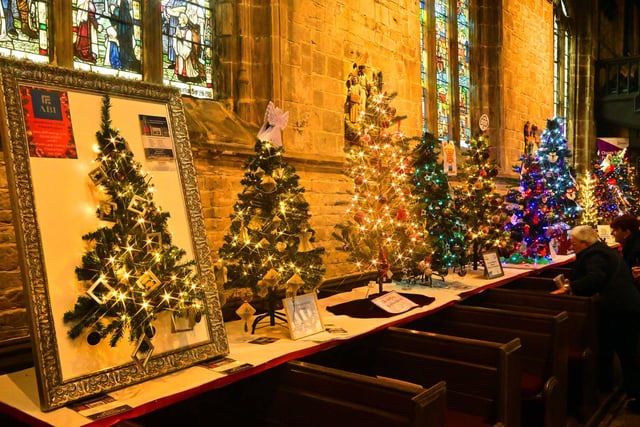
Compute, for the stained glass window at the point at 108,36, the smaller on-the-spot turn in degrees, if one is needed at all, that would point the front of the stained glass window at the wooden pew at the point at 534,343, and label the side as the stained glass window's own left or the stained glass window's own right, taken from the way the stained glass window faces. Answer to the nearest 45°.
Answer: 0° — it already faces it

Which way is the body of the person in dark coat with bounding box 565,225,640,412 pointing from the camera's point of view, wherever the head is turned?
to the viewer's left

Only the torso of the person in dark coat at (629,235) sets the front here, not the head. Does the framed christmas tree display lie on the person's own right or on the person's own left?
on the person's own left

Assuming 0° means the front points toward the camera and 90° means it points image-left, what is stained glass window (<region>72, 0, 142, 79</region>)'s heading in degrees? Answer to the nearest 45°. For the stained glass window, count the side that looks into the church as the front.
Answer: approximately 315°

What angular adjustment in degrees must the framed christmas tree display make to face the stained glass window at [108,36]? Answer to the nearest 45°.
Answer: approximately 135° to its left

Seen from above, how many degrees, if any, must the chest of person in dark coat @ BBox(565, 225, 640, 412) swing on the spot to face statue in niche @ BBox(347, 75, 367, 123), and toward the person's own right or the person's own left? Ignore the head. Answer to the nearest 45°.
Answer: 0° — they already face it

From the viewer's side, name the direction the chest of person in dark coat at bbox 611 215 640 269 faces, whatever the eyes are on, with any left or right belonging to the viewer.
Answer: facing to the left of the viewer
